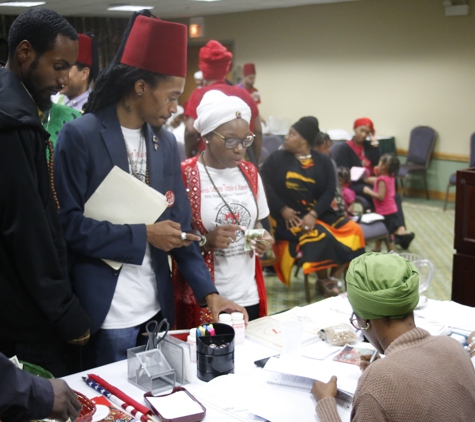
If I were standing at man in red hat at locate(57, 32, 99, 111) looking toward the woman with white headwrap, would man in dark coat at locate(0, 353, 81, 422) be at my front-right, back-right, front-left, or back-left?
front-right

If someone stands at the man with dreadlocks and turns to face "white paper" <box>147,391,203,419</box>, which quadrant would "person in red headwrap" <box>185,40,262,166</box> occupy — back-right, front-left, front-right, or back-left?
back-left

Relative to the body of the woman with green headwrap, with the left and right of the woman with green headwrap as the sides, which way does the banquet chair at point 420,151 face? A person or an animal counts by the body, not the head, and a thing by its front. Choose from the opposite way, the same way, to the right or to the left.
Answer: to the left

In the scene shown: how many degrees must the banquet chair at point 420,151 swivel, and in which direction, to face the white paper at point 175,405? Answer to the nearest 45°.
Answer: approximately 45° to its left

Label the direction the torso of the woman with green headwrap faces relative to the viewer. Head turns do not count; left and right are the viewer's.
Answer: facing away from the viewer and to the left of the viewer

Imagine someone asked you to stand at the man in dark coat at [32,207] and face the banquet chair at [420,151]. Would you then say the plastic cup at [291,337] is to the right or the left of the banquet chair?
right

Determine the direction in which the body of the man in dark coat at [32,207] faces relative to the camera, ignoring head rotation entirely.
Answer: to the viewer's right

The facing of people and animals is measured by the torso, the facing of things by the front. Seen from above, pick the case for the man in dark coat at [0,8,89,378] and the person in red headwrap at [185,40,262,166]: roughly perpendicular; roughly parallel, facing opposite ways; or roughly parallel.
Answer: roughly perpendicular

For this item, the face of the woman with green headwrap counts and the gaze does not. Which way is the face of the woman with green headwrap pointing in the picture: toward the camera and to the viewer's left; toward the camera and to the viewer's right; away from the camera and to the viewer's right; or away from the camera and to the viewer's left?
away from the camera and to the viewer's left

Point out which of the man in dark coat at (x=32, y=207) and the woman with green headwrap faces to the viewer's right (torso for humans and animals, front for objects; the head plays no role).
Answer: the man in dark coat

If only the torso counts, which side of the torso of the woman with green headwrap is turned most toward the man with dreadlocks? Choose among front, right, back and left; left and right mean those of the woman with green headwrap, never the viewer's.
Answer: front

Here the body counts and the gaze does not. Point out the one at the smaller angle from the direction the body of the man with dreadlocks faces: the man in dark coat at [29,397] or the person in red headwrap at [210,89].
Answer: the man in dark coat

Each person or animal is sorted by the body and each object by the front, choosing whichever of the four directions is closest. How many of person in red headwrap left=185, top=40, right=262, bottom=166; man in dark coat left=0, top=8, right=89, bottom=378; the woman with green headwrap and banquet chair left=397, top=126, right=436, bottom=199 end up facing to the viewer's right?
1

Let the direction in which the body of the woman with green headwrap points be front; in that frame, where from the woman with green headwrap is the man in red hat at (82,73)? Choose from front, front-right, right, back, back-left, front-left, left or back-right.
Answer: front

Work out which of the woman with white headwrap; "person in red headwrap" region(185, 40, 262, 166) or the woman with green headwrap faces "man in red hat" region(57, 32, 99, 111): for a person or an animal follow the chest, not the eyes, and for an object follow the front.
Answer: the woman with green headwrap

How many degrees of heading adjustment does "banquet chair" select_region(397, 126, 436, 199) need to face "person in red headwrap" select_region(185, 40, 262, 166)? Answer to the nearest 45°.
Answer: approximately 45° to its left

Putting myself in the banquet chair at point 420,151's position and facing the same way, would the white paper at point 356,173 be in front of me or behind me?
in front

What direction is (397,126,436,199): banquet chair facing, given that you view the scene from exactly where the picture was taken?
facing the viewer and to the left of the viewer
